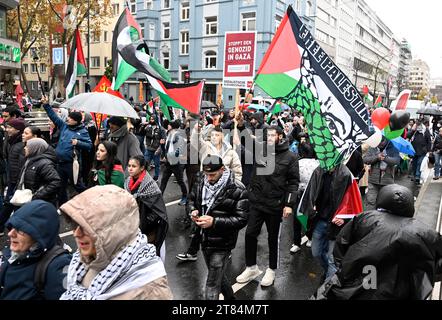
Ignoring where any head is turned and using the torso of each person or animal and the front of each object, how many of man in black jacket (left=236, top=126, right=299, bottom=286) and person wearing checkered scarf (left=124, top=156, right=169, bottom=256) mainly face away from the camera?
0

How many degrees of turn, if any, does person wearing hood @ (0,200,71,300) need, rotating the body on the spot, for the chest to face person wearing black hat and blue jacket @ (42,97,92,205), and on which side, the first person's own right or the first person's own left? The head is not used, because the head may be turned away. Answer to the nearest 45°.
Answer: approximately 135° to the first person's own right

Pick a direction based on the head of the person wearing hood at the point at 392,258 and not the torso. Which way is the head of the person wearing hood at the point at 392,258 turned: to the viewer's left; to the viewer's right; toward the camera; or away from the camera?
away from the camera

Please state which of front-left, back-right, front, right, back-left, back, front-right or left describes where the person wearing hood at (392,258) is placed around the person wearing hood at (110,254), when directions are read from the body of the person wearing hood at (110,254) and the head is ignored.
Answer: back-left

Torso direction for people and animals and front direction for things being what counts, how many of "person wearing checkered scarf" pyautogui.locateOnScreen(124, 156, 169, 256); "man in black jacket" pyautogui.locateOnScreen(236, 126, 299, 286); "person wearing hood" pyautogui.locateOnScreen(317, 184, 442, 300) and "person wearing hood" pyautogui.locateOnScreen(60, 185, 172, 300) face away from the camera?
1

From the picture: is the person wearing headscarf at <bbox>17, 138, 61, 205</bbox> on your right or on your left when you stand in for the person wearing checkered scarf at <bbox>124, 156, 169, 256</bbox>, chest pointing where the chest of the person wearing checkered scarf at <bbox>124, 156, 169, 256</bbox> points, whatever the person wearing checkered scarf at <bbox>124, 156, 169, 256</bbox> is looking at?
on your right

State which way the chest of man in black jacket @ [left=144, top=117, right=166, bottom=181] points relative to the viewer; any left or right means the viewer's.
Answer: facing the viewer and to the left of the viewer

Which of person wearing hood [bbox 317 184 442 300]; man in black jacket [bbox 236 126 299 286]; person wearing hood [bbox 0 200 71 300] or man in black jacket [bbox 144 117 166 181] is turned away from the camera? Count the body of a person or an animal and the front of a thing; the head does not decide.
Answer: person wearing hood [bbox 317 184 442 300]
